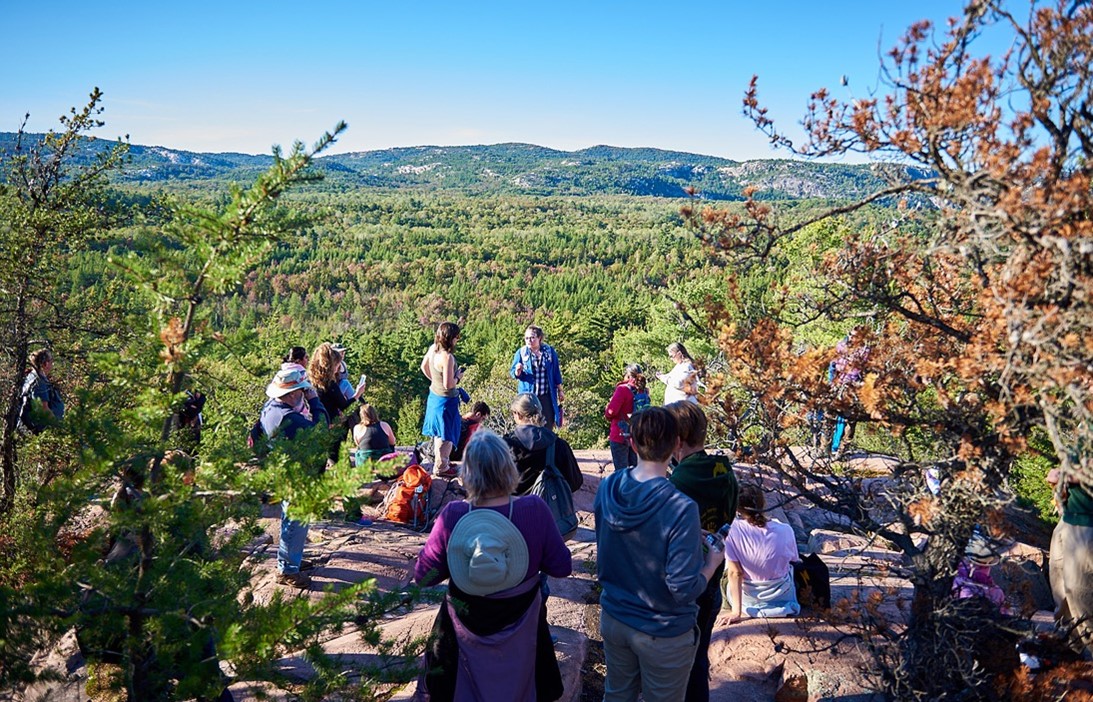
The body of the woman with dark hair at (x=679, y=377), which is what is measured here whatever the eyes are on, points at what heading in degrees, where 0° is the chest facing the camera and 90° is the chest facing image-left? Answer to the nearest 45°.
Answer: approximately 90°

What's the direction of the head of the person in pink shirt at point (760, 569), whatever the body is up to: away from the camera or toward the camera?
away from the camera

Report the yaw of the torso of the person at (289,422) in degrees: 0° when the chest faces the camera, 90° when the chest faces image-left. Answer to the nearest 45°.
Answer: approximately 270°

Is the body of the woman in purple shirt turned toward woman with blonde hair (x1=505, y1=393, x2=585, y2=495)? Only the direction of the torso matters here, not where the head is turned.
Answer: yes

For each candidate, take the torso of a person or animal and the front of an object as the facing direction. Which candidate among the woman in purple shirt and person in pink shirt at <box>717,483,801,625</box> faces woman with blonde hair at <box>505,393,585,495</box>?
the woman in purple shirt

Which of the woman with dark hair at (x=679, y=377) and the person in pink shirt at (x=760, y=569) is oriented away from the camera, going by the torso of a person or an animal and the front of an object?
the person in pink shirt

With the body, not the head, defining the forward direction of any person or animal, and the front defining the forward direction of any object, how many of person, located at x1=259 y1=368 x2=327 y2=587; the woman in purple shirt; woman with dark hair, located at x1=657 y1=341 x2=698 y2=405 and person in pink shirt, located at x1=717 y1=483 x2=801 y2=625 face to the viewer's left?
1

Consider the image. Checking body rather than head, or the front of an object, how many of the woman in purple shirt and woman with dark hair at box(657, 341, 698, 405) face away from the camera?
1

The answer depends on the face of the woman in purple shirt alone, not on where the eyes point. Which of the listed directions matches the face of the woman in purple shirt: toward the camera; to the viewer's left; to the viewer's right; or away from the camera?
away from the camera

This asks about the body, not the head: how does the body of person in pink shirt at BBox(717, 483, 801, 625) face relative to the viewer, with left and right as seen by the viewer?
facing away from the viewer

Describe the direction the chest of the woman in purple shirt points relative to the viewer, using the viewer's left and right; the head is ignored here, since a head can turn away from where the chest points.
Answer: facing away from the viewer
